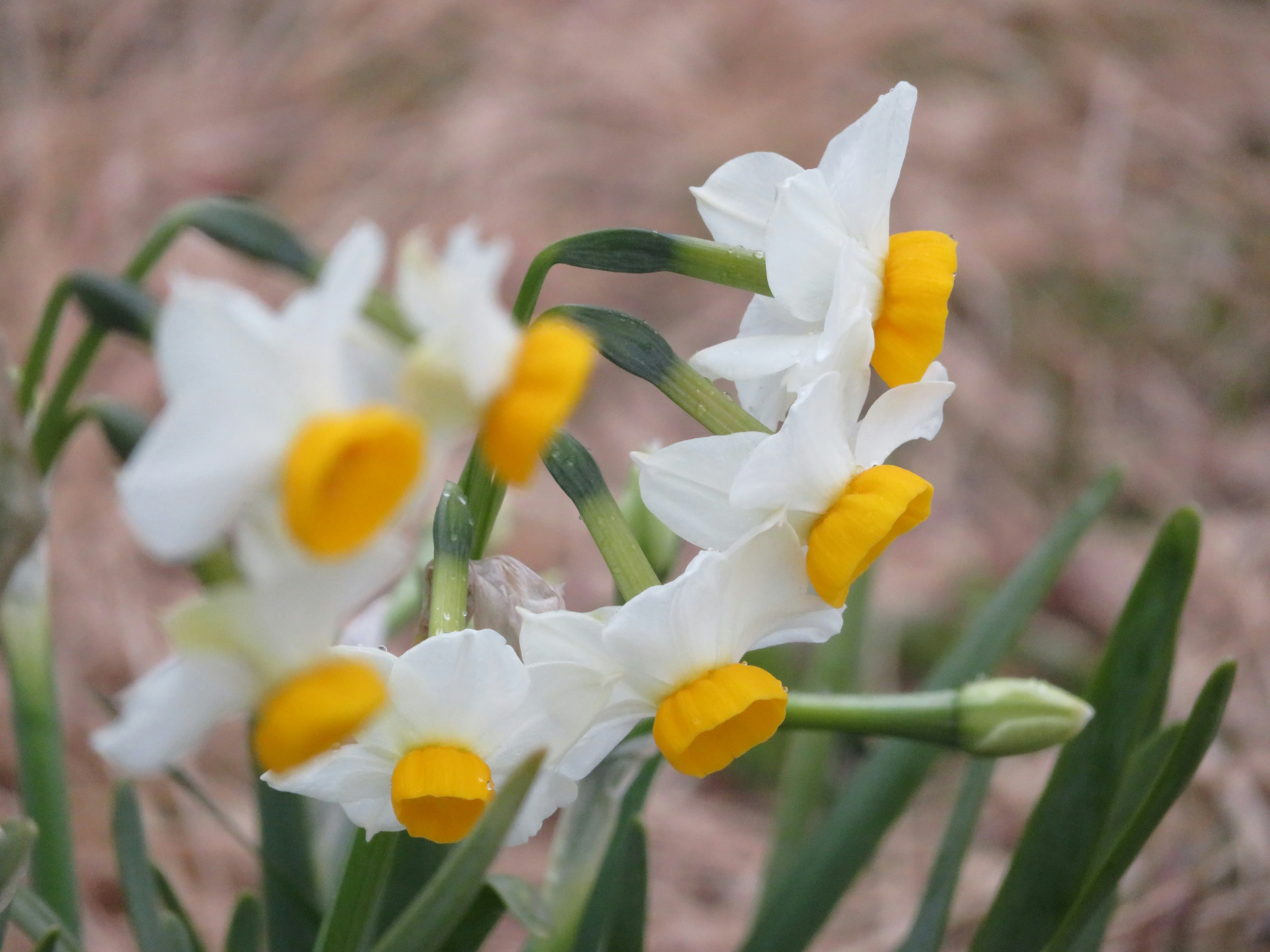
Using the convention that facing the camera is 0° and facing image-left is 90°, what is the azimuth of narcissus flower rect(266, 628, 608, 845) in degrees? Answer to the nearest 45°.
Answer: approximately 0°

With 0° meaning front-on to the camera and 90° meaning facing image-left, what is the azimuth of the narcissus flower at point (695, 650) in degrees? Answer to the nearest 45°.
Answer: approximately 315°
